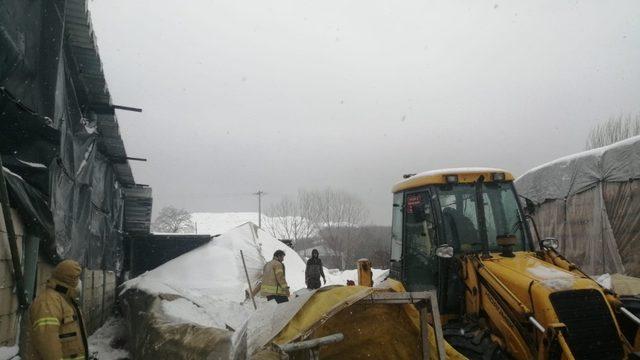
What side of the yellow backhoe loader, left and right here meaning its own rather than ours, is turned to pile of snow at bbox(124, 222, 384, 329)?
back

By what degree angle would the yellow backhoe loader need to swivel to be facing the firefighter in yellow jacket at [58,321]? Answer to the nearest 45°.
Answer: approximately 90° to its right

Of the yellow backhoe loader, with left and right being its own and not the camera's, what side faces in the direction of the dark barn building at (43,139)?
right

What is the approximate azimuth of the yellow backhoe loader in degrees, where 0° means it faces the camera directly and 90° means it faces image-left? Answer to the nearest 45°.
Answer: approximately 315°

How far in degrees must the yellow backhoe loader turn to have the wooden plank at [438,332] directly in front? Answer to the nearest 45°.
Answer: approximately 45° to its right

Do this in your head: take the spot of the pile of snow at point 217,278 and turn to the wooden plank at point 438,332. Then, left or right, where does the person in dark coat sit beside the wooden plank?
left

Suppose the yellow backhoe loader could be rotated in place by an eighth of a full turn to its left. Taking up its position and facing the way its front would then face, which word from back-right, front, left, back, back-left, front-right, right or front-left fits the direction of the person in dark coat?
back-left

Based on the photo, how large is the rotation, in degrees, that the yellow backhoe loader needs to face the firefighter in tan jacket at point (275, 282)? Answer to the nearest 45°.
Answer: approximately 180°
